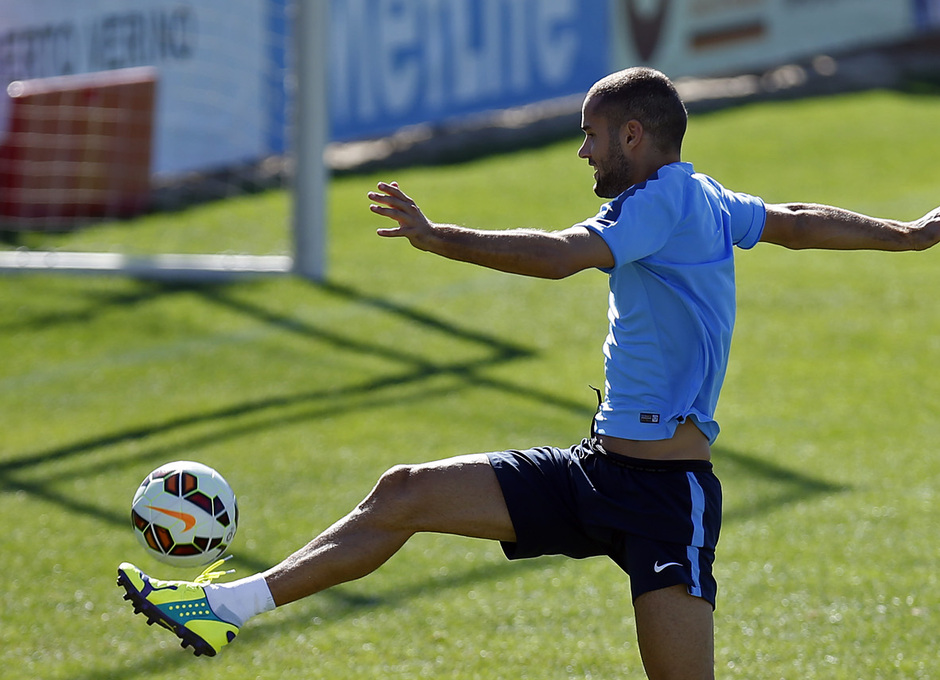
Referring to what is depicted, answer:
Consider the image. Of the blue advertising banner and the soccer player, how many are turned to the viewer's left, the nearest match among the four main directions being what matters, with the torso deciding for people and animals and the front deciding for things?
1

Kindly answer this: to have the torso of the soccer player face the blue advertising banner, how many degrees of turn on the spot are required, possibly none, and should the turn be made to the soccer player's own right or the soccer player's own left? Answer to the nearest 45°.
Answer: approximately 90° to the soccer player's own right

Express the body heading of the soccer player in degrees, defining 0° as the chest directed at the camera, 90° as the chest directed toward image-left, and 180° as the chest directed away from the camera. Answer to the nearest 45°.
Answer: approximately 90°

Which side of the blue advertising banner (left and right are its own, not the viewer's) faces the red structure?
right

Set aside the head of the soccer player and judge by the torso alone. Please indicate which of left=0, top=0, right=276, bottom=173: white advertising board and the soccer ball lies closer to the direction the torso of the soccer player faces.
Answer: the soccer ball

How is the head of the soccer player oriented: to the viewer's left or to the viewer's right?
to the viewer's left

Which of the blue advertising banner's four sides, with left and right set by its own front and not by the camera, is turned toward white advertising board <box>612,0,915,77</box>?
left

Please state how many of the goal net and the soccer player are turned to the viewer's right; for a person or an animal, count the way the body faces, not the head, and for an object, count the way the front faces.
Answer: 1

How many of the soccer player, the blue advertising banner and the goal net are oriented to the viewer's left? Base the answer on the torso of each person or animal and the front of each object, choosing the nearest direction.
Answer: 1

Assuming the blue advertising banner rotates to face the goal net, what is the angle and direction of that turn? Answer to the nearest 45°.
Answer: approximately 90° to its right

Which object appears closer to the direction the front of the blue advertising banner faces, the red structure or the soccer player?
the soccer player

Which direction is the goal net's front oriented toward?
to the viewer's right

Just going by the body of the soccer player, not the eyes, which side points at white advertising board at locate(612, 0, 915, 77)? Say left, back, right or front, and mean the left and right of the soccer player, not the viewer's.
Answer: right

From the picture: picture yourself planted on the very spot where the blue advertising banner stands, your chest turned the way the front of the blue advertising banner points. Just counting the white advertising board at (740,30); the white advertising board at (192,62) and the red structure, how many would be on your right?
2
